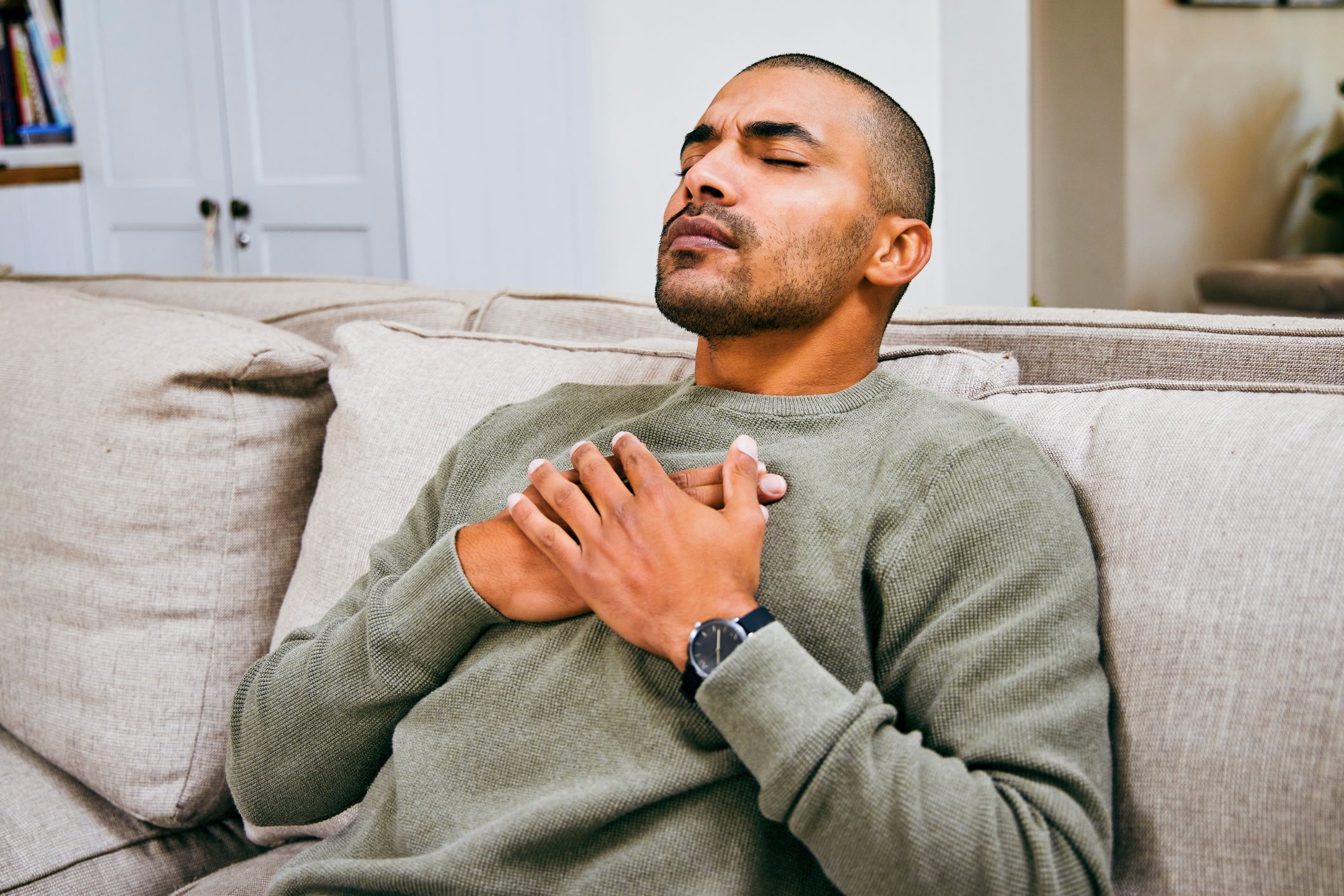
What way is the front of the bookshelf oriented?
toward the camera

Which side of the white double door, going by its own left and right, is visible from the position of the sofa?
front

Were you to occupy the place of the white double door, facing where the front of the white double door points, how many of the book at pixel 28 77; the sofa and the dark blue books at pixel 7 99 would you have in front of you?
1

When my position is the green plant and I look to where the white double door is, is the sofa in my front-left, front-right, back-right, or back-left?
front-left

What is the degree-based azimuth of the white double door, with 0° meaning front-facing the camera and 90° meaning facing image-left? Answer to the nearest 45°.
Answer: approximately 0°

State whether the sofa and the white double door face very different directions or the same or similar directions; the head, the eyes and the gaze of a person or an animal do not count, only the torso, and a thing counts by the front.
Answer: same or similar directions

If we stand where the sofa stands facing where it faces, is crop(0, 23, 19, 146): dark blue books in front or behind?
behind

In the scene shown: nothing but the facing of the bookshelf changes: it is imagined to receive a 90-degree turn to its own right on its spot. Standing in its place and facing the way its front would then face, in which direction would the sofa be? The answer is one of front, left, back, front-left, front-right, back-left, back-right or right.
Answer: left

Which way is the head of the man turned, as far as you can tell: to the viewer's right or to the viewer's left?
to the viewer's left

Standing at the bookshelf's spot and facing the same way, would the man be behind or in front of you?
in front

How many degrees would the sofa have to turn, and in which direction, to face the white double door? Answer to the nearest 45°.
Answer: approximately 180°
